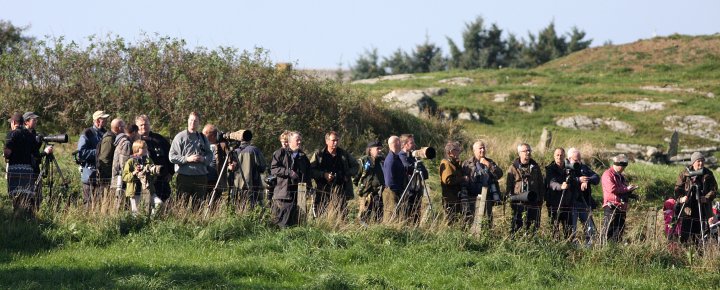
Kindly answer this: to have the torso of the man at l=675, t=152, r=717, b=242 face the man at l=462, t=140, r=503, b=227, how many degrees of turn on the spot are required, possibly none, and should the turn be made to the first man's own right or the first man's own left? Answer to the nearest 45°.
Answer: approximately 45° to the first man's own right

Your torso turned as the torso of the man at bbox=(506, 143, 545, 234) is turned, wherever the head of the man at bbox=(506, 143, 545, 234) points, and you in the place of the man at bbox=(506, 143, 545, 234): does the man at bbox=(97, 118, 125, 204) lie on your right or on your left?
on your right

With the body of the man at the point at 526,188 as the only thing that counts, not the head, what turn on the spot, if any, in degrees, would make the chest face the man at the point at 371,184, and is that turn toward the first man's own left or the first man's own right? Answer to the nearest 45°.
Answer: approximately 90° to the first man's own right

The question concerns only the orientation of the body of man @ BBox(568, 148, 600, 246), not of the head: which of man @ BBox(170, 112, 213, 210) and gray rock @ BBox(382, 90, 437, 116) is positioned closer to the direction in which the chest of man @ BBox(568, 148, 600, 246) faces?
the man

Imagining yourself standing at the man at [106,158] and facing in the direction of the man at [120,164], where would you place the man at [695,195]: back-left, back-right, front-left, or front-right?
front-left

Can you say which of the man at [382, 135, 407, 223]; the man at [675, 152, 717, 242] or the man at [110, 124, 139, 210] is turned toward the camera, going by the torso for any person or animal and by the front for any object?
the man at [675, 152, 717, 242]

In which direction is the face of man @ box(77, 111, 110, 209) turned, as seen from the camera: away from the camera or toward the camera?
toward the camera

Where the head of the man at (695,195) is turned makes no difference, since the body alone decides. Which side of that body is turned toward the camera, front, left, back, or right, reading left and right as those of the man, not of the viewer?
front

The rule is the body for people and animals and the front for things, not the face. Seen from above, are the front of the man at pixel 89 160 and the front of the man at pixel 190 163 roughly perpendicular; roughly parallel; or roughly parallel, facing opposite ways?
roughly perpendicular

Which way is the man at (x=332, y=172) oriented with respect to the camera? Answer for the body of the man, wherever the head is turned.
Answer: toward the camera
